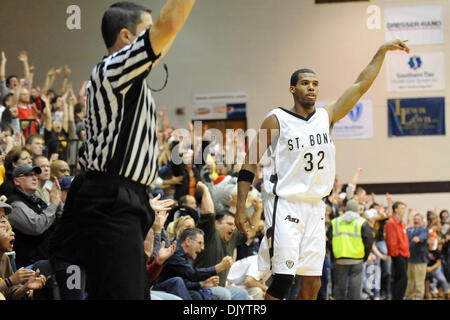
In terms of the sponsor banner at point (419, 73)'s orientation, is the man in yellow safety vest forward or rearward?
forward

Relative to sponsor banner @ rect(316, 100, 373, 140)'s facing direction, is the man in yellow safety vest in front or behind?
in front

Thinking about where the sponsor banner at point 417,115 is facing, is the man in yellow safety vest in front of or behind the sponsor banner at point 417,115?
in front

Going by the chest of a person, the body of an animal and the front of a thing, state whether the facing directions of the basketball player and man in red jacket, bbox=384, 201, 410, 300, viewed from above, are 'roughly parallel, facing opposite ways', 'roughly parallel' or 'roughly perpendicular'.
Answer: roughly parallel

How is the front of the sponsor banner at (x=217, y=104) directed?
toward the camera

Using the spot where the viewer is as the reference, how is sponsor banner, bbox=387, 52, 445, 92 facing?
facing the viewer

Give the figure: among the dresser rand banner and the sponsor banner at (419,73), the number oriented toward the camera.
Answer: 2

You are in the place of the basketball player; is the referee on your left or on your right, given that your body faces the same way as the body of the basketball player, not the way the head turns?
on your right

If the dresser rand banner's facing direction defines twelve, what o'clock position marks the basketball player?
The basketball player is roughly at 12 o'clock from the dresser rand banner.

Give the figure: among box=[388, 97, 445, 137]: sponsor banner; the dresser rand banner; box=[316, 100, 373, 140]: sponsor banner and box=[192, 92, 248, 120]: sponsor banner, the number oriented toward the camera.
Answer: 4

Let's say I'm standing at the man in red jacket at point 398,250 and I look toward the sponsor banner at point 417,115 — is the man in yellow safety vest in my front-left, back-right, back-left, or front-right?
back-left

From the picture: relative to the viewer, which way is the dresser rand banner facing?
toward the camera

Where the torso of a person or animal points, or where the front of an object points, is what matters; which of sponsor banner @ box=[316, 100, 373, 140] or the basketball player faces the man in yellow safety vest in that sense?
the sponsor banner

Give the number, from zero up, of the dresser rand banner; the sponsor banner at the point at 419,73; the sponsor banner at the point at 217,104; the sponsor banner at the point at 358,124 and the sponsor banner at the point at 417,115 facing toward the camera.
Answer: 5

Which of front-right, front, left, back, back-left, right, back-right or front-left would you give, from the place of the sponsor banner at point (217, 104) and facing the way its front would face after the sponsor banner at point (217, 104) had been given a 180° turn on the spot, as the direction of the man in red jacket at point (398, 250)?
back-right

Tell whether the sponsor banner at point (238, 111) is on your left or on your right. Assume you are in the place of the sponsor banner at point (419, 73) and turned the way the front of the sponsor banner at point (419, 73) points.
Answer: on your right

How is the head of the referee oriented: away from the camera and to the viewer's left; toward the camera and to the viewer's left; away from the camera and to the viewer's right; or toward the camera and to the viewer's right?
away from the camera and to the viewer's right

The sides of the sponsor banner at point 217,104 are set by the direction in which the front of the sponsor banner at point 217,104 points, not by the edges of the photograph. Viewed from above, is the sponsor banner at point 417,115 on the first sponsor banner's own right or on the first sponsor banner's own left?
on the first sponsor banner's own left

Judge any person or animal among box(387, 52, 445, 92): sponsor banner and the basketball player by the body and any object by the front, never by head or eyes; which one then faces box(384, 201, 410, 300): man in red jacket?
the sponsor banner
